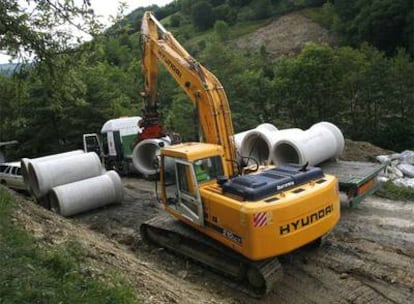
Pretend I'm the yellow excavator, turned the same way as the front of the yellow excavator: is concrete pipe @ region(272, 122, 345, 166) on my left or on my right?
on my right

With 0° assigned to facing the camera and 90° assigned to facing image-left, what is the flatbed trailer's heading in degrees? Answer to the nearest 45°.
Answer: approximately 135°

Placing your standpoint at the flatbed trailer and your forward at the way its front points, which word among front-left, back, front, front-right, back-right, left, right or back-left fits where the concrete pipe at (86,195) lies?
front-left

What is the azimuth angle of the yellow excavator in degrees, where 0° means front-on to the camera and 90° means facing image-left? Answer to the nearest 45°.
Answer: approximately 135°

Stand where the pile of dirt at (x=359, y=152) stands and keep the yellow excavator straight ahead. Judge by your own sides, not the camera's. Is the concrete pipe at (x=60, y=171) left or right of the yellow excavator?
right

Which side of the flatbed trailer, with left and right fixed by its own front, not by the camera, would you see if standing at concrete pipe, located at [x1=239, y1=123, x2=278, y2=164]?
front

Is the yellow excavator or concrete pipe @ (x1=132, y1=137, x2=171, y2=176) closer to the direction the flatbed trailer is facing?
the concrete pipe

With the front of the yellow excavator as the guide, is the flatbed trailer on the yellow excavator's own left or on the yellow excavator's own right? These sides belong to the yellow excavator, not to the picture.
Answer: on the yellow excavator's own right

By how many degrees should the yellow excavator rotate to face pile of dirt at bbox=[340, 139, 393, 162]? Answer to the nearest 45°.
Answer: approximately 90° to its right

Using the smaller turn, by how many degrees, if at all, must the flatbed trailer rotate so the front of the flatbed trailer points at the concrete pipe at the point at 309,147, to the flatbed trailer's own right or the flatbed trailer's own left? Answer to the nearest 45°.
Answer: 0° — it already faces it

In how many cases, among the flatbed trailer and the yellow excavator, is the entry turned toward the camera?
0
